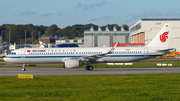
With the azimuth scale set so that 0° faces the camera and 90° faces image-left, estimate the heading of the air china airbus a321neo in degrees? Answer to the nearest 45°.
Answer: approximately 90°
